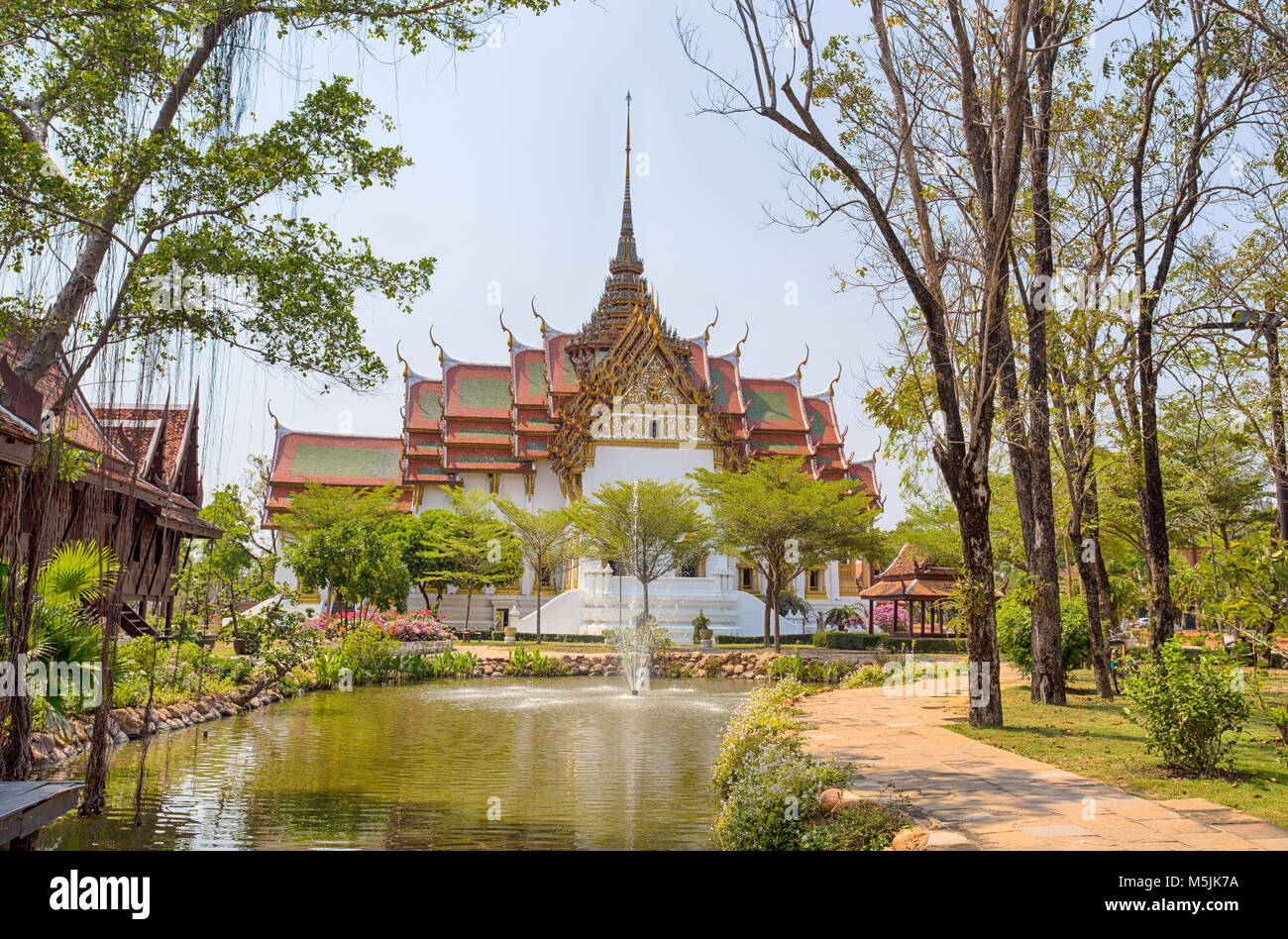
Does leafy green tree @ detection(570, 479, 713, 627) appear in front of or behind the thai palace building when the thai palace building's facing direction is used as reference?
in front

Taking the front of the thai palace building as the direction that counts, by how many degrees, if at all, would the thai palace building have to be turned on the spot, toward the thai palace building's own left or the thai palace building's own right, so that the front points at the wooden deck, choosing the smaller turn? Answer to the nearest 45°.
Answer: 0° — it already faces it

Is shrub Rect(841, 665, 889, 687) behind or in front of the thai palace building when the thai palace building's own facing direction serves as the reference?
in front

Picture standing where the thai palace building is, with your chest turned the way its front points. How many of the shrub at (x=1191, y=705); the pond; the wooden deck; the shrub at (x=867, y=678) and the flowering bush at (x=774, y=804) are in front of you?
5

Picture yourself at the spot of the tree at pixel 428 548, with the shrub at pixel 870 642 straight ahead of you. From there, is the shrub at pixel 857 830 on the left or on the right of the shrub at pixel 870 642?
right

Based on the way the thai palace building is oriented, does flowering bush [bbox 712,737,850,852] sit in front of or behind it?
in front

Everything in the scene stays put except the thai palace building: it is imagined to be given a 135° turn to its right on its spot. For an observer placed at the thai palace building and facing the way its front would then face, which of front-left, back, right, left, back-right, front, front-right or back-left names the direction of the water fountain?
back-left

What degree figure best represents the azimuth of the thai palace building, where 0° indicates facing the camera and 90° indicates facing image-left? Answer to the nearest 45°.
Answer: approximately 0°

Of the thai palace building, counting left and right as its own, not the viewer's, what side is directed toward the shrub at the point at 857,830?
front

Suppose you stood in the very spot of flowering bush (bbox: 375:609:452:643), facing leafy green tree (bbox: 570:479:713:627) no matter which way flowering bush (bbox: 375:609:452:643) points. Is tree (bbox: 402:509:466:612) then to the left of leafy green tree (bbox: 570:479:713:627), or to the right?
left
